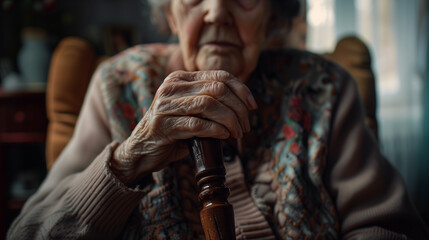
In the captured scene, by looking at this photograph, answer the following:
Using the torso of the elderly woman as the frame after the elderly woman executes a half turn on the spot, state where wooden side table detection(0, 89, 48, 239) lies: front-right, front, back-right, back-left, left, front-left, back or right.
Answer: front-left

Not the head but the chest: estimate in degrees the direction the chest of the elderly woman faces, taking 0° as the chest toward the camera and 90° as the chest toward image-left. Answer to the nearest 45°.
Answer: approximately 0°
